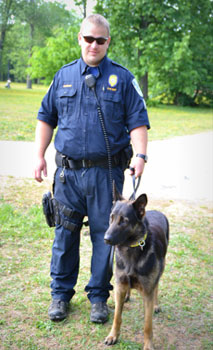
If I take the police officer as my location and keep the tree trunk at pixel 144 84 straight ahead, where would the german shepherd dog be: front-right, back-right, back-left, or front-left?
back-right

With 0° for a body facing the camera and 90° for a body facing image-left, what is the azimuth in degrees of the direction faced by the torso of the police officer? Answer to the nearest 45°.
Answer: approximately 0°

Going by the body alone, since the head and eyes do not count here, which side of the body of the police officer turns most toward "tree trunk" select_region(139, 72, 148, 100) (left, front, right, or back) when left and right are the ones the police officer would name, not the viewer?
back

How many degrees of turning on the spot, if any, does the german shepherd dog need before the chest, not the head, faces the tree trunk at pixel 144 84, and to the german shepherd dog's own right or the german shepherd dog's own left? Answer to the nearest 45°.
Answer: approximately 135° to the german shepherd dog's own right

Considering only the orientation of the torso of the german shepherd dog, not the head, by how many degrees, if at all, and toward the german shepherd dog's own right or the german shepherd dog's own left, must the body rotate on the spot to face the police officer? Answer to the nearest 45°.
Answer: approximately 90° to the german shepherd dog's own right

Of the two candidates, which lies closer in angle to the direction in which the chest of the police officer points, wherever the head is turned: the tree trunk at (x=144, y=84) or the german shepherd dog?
the german shepherd dog

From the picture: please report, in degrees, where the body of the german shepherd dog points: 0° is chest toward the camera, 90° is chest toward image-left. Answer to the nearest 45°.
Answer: approximately 45°
